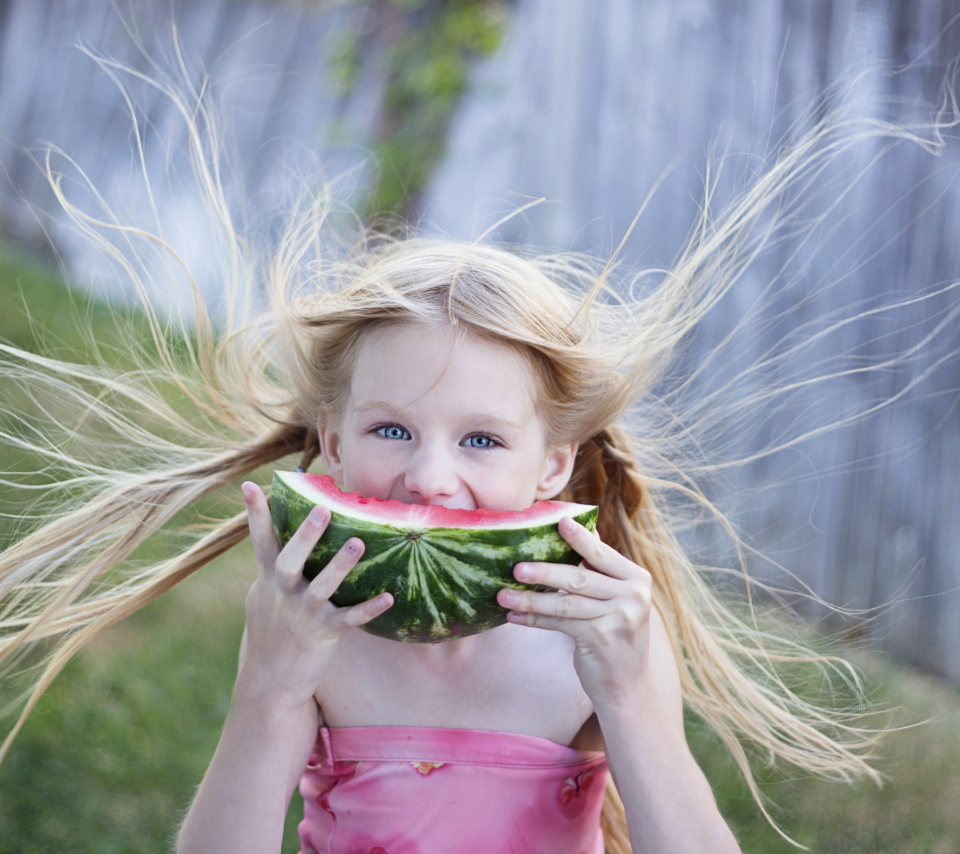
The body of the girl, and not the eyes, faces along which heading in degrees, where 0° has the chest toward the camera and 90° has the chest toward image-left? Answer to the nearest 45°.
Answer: approximately 0°
